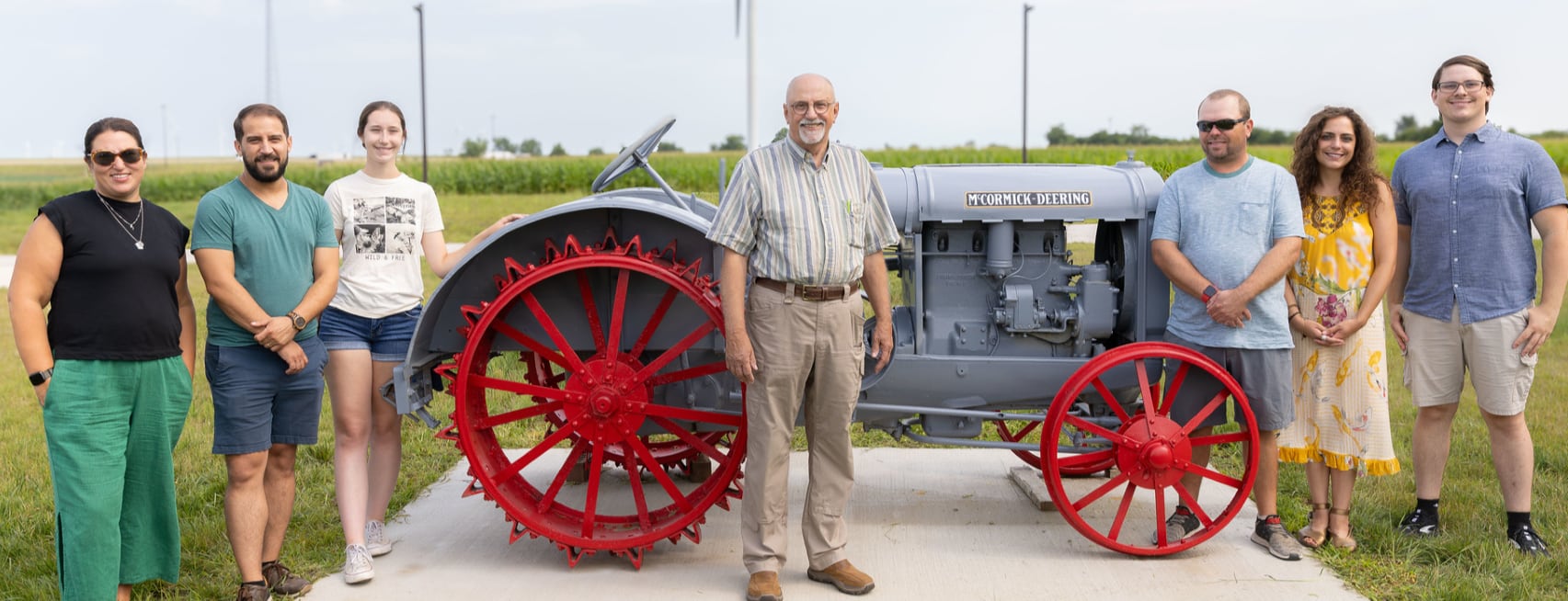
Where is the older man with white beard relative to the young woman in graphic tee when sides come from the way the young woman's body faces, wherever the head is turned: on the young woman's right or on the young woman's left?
on the young woman's left

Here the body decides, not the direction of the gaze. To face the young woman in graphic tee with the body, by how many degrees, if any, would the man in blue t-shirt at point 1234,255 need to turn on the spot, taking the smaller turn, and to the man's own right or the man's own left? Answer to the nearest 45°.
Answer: approximately 90° to the man's own right

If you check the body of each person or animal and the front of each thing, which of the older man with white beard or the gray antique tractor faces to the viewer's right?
the gray antique tractor

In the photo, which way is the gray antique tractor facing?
to the viewer's right

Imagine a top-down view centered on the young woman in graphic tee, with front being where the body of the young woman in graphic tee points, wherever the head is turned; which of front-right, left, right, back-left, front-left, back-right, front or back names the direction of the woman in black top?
front-right

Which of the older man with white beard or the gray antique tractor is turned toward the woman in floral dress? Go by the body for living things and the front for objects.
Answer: the gray antique tractor

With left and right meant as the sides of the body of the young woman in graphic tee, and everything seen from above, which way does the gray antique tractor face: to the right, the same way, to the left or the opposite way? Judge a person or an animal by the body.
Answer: to the left

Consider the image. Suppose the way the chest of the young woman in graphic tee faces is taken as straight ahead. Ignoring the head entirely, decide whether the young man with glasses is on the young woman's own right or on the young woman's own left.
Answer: on the young woman's own left

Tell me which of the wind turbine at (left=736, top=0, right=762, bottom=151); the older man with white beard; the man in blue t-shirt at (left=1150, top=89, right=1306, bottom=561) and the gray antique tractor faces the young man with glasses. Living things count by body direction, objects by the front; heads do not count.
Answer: the gray antique tractor

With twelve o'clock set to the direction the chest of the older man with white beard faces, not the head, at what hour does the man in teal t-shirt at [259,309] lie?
The man in teal t-shirt is roughly at 3 o'clock from the older man with white beard.

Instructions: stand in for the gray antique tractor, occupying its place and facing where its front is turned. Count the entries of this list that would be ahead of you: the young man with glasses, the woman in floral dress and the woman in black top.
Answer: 2
